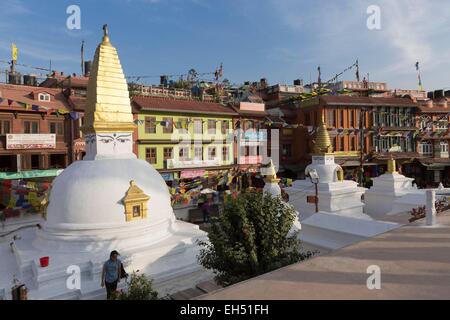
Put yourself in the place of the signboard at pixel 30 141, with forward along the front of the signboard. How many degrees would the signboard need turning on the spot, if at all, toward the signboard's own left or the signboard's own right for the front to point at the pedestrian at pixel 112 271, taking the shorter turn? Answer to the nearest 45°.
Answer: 0° — it already faces them

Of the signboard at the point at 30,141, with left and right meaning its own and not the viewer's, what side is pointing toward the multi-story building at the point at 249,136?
left

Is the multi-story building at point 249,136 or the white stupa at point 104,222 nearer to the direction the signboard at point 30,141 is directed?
the white stupa

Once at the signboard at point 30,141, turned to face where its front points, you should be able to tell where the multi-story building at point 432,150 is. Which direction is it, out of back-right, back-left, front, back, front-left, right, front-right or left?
left

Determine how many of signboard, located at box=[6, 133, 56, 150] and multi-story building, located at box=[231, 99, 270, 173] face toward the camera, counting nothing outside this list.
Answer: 2

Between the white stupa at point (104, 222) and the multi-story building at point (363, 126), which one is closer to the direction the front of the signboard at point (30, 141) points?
the white stupa

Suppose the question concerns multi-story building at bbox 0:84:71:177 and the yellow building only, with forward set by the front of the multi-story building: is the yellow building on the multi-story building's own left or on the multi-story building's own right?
on the multi-story building's own left

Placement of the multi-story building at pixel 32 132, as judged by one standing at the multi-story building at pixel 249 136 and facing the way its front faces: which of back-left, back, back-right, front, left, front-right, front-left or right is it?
front-right

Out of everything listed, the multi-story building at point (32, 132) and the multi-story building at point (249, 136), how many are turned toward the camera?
2

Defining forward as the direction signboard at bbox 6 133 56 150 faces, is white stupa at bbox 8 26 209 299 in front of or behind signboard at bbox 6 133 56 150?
in front

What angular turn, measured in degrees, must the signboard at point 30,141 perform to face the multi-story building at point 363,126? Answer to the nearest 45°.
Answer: approximately 90° to its left
